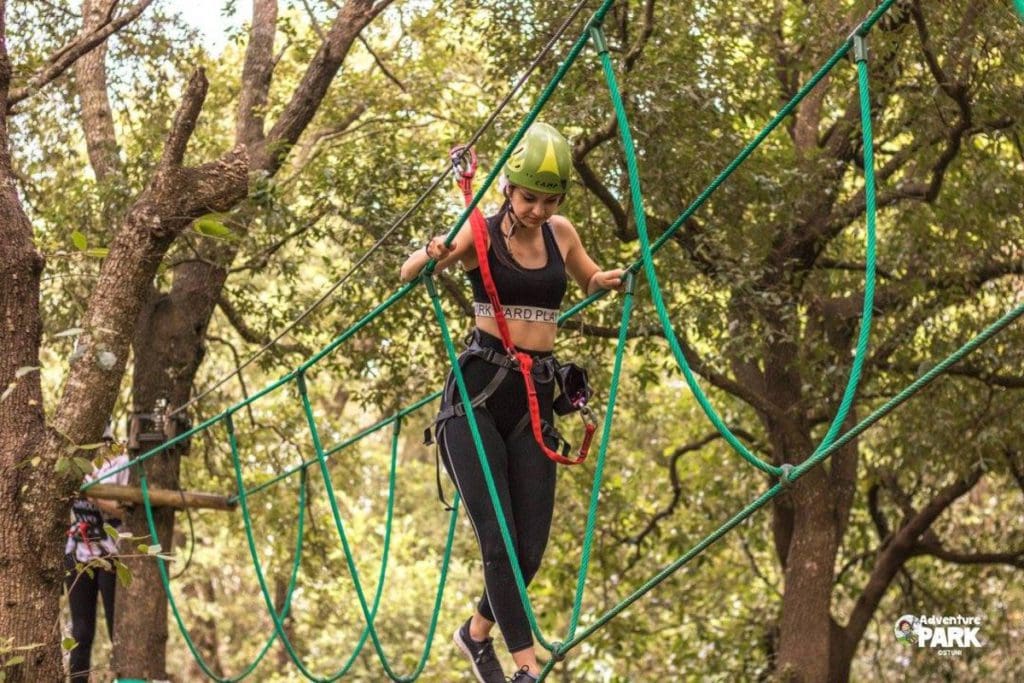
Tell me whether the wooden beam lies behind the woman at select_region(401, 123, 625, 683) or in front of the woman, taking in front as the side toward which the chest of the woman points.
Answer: behind

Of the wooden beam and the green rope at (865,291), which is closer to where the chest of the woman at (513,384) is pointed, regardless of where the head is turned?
the green rope
